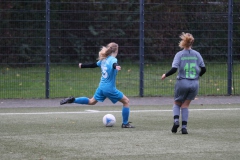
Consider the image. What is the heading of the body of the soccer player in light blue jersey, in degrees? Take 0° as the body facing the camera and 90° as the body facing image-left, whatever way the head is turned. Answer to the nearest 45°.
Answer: approximately 225°

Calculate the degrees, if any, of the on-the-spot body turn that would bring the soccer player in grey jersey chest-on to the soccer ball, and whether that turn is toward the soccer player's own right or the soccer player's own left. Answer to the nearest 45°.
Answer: approximately 90° to the soccer player's own left

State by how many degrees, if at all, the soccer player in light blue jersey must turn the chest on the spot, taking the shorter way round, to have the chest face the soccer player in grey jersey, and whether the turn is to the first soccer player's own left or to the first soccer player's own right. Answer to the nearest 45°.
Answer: approximately 90° to the first soccer player's own right

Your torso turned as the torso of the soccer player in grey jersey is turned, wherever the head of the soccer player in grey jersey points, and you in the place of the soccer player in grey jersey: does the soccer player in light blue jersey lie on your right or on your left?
on your left

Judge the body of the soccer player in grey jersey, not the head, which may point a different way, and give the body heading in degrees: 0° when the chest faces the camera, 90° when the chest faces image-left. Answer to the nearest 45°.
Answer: approximately 180°

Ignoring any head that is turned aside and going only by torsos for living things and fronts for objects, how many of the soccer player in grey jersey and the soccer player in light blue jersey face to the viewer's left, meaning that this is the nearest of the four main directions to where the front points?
0
